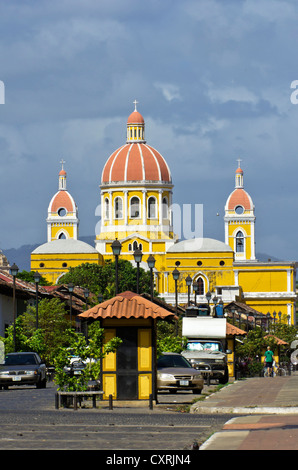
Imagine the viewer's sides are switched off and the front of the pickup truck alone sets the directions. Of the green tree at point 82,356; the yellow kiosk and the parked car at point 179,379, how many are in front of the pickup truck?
3

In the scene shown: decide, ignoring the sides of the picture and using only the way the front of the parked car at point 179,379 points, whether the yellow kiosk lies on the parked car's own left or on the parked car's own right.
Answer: on the parked car's own right

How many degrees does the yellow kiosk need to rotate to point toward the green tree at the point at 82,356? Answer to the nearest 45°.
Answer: approximately 45° to its right

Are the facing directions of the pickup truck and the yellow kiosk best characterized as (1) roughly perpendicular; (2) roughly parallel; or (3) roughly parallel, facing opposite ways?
roughly parallel

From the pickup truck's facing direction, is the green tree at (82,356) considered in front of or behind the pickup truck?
in front

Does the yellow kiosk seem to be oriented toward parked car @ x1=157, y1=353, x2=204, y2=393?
no

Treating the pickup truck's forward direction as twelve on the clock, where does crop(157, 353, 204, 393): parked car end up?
The parked car is roughly at 12 o'clock from the pickup truck.

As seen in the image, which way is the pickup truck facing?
toward the camera

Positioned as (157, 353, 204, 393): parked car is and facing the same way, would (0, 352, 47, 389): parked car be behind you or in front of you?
behind

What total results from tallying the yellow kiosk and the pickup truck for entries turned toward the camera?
2

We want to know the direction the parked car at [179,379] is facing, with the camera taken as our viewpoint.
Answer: facing the viewer and to the right of the viewer
